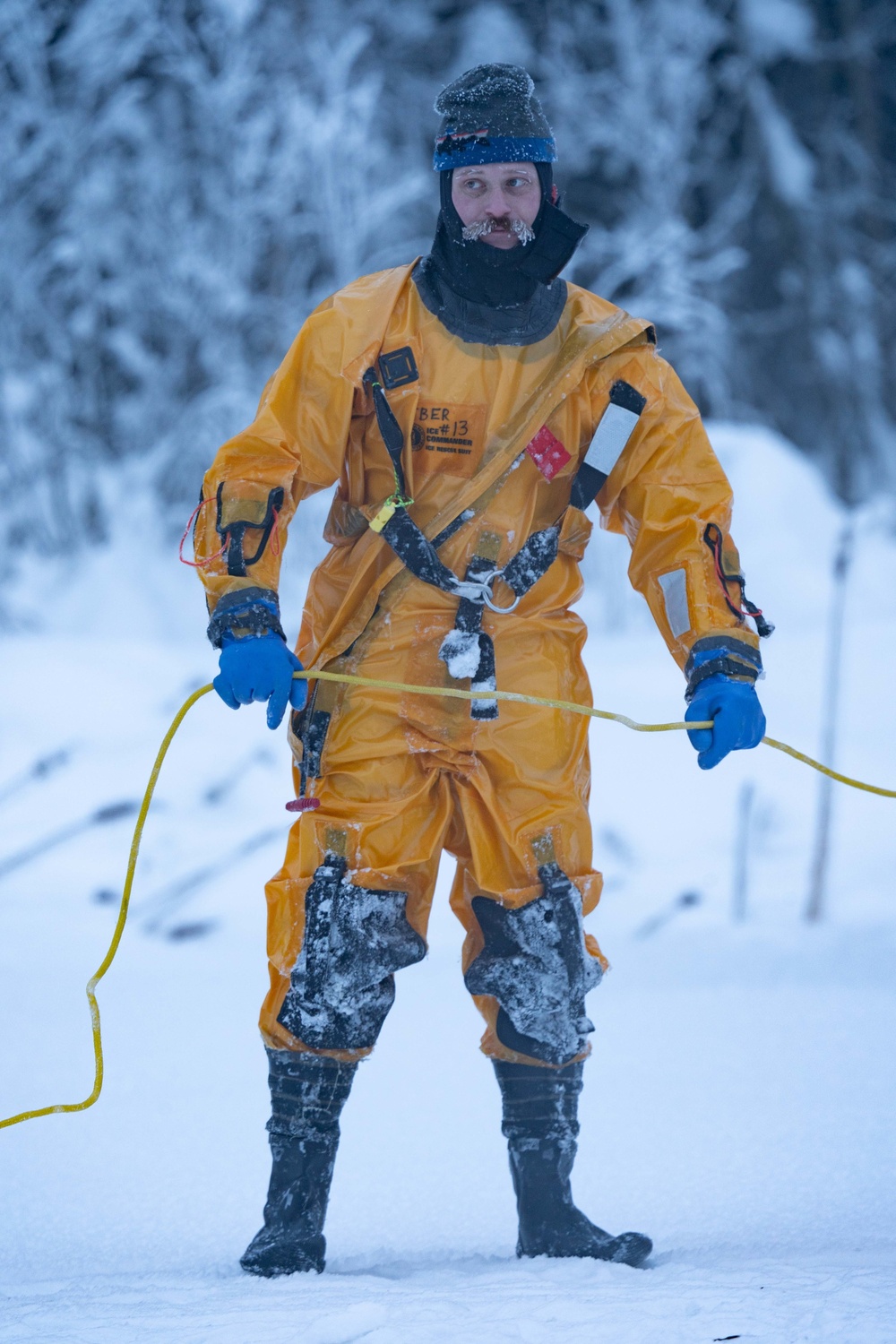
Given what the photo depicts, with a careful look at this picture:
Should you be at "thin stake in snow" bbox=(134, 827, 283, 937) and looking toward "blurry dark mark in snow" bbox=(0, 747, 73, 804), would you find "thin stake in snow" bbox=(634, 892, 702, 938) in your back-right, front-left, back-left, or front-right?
back-right

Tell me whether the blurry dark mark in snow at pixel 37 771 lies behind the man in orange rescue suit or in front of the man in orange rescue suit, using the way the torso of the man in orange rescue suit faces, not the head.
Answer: behind

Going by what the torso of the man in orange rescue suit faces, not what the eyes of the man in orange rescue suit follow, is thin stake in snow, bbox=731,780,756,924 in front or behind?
behind

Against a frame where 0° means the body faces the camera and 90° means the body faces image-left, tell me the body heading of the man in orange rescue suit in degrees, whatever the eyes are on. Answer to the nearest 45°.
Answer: approximately 0°
